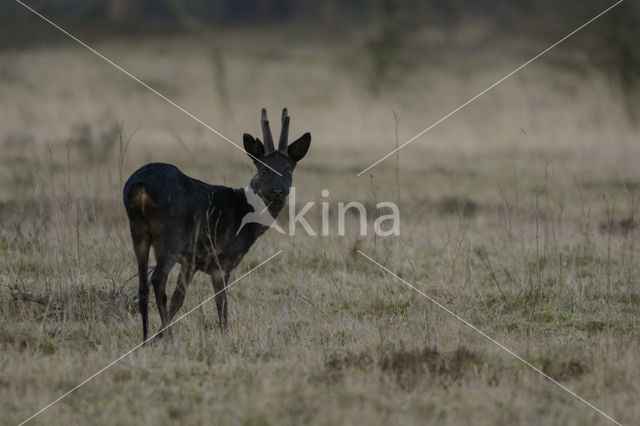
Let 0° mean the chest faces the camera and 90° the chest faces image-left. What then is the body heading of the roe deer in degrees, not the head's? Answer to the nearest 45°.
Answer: approximately 225°
